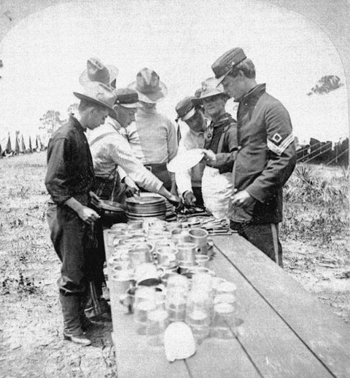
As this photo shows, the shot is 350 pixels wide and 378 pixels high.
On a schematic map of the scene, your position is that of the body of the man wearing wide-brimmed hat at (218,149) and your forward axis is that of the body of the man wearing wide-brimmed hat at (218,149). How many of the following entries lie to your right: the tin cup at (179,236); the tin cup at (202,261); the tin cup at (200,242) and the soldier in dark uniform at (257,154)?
0

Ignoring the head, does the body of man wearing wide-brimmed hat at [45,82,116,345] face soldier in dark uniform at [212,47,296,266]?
yes

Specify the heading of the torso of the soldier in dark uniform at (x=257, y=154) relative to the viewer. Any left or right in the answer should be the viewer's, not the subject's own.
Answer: facing to the left of the viewer

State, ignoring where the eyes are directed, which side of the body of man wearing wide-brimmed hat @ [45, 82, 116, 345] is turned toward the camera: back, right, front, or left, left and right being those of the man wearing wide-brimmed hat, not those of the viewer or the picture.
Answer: right

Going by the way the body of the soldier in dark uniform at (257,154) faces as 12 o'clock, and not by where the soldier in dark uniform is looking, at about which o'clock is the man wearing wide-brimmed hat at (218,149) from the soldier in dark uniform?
The man wearing wide-brimmed hat is roughly at 2 o'clock from the soldier in dark uniform.

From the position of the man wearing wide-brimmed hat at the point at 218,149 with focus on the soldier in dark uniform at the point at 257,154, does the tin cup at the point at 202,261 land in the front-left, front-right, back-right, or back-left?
front-right

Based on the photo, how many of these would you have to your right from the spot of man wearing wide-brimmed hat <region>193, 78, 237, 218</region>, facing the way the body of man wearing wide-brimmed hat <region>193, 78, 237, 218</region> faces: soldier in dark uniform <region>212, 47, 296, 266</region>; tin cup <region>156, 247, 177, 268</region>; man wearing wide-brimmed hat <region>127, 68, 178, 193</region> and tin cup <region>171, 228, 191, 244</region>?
1

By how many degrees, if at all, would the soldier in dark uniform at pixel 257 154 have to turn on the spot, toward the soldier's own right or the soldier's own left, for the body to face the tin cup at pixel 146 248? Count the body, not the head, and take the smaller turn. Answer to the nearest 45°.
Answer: approximately 45° to the soldier's own left

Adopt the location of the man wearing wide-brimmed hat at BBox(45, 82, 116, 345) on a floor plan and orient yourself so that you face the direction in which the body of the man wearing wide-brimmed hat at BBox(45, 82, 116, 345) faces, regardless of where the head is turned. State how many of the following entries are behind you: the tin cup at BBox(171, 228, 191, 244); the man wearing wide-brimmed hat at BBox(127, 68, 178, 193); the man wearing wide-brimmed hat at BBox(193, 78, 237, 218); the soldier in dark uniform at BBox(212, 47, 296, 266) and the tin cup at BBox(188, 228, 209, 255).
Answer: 0

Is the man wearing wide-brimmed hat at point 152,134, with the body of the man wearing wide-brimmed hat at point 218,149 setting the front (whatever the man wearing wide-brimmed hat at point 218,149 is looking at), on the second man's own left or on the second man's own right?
on the second man's own right

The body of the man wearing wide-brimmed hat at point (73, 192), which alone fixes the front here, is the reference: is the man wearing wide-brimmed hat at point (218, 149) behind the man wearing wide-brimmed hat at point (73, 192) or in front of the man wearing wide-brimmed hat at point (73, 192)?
in front

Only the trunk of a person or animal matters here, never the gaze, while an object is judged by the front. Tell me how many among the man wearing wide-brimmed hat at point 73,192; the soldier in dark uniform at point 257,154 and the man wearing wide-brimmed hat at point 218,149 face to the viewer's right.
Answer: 1

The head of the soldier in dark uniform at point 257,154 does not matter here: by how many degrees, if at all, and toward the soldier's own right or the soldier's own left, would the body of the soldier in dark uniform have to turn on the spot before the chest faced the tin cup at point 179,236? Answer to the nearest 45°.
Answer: approximately 45° to the soldier's own left

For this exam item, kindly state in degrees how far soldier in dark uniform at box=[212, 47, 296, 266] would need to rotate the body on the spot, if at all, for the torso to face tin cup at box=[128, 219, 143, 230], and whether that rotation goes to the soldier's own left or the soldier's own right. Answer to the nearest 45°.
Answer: approximately 45° to the soldier's own left
